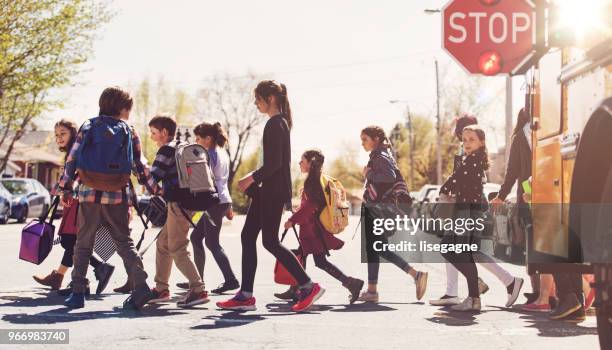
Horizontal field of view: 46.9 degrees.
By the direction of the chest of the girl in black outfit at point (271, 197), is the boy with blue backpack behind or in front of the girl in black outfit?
in front

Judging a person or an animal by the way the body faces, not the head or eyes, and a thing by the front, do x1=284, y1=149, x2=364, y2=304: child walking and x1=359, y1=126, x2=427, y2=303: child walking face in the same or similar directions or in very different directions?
same or similar directions

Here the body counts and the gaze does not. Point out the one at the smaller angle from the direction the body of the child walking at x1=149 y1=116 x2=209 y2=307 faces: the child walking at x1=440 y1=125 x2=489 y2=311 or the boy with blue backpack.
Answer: the boy with blue backpack

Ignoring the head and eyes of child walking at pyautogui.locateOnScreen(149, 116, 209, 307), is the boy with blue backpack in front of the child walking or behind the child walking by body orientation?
in front

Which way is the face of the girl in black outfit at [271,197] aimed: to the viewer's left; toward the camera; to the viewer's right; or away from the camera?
to the viewer's left

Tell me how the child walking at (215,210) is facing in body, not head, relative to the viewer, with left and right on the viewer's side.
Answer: facing to the left of the viewer

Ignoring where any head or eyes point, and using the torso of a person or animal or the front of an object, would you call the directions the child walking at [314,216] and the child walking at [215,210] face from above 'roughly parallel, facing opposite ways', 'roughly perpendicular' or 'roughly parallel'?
roughly parallel

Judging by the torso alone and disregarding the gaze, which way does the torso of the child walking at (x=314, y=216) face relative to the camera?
to the viewer's left

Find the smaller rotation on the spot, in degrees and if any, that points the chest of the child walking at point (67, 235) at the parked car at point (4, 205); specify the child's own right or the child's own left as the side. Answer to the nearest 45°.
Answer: approximately 90° to the child's own right

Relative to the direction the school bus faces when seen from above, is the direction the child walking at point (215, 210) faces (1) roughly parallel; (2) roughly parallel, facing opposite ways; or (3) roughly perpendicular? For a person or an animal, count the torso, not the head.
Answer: roughly perpendicular

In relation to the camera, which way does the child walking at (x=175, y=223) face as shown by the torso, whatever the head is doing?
to the viewer's left

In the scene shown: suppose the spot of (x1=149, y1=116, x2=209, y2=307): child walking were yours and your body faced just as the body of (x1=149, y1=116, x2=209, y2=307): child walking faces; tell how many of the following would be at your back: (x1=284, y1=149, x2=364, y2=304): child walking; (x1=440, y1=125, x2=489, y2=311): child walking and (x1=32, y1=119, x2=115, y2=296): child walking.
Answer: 2

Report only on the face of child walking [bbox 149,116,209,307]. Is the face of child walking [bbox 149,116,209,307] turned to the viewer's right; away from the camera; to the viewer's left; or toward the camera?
to the viewer's left

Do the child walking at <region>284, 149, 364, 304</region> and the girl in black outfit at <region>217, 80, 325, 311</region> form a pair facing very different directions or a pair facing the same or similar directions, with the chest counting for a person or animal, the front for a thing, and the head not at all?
same or similar directions

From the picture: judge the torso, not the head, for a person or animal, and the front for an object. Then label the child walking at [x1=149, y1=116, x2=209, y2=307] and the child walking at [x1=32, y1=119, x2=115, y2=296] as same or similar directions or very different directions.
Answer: same or similar directions

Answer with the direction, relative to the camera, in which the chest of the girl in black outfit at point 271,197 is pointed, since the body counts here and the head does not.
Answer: to the viewer's left
